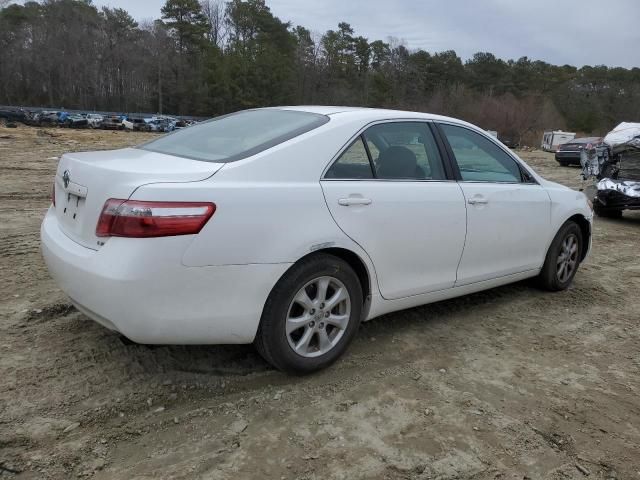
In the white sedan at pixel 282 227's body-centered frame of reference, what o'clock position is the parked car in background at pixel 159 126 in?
The parked car in background is roughly at 10 o'clock from the white sedan.

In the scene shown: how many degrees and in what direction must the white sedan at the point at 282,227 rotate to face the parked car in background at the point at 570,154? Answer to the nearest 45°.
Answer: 0° — it already faces it

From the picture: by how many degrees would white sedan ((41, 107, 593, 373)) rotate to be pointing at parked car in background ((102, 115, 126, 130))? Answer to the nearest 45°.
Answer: approximately 45° to its left

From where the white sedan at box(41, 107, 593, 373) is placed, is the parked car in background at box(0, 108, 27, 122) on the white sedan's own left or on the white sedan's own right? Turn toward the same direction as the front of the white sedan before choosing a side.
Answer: on the white sedan's own left

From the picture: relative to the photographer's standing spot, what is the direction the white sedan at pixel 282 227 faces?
facing away from the viewer and to the right of the viewer

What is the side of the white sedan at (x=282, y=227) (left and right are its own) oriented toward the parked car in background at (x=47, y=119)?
left

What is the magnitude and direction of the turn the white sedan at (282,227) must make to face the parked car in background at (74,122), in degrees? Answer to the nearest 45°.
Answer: approximately 90° to its left
